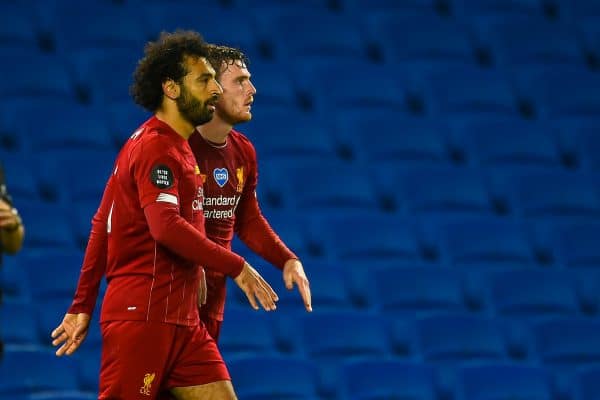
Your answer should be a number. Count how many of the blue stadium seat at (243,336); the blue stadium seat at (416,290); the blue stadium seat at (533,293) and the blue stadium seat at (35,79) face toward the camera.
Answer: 4

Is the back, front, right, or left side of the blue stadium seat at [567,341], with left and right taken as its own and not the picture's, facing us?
front

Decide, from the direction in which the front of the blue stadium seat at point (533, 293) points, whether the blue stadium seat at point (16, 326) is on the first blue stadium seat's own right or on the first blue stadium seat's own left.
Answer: on the first blue stadium seat's own right

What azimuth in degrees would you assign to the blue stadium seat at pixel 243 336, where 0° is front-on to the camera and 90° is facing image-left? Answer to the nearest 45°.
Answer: approximately 0°

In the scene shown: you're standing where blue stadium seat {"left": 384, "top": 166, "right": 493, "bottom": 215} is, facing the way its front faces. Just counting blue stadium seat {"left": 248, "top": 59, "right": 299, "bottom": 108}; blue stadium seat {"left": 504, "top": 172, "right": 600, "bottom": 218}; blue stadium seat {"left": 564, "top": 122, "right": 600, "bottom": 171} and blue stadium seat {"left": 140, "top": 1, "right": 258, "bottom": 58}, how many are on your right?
2

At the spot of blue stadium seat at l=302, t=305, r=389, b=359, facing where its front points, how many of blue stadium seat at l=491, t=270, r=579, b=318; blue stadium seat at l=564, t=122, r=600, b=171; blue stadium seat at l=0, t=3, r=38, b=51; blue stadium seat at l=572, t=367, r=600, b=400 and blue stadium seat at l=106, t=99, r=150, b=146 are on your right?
2

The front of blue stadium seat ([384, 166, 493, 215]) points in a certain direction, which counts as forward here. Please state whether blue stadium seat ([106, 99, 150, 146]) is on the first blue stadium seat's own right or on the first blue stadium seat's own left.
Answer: on the first blue stadium seat's own right

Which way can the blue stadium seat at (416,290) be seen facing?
toward the camera

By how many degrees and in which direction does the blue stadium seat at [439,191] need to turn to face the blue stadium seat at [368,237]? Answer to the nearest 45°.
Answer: approximately 45° to its right
